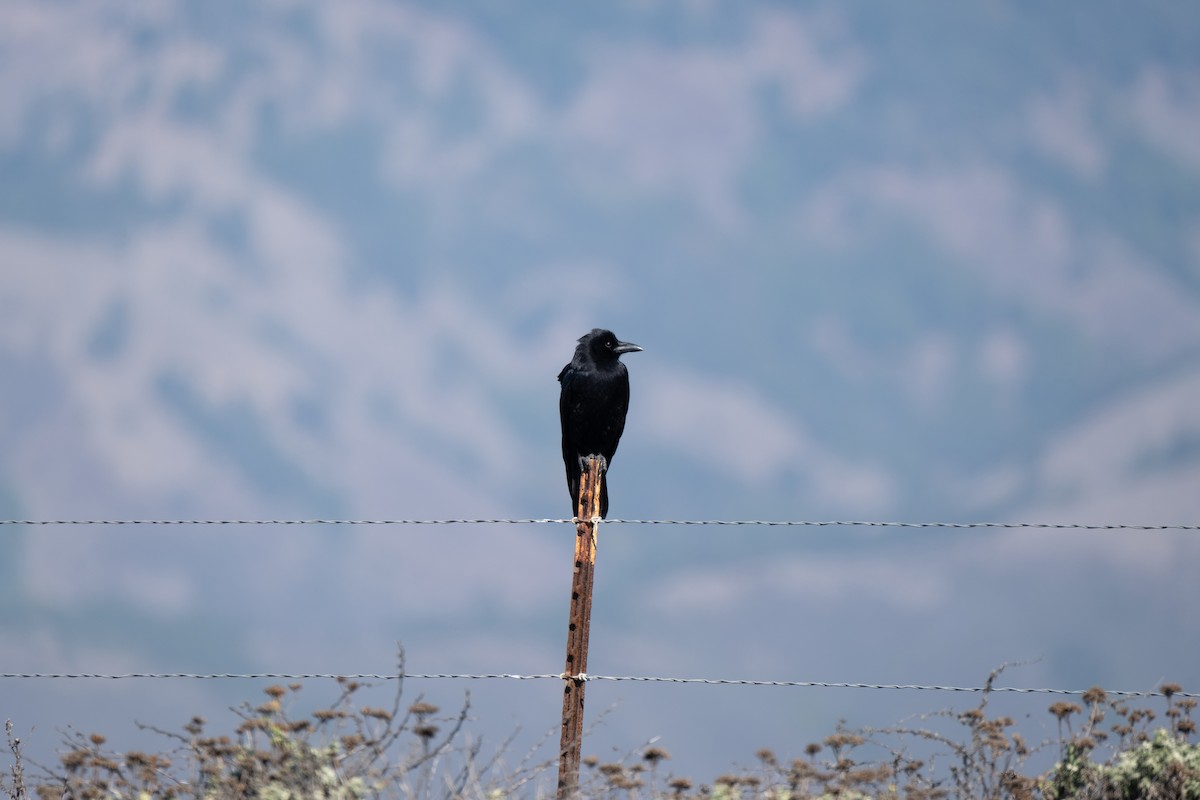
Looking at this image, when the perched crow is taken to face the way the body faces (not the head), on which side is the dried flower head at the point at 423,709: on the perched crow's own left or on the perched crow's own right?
on the perched crow's own right

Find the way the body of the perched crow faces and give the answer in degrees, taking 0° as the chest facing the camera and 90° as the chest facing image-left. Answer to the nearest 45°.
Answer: approximately 315°
